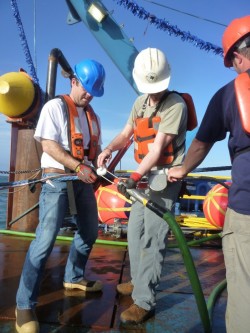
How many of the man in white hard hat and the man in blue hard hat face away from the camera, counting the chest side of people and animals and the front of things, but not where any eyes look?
0

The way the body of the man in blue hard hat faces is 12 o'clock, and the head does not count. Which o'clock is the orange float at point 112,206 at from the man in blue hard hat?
The orange float is roughly at 8 o'clock from the man in blue hard hat.

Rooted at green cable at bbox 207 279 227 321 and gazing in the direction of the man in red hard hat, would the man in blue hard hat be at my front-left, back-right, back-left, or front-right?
front-right

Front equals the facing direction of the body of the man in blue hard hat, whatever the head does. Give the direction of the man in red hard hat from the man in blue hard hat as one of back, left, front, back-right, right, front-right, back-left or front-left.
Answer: front

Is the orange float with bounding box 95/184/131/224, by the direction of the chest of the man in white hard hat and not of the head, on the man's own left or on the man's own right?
on the man's own right

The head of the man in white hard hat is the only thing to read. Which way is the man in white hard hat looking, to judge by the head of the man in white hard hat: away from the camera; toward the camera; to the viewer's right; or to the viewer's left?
toward the camera

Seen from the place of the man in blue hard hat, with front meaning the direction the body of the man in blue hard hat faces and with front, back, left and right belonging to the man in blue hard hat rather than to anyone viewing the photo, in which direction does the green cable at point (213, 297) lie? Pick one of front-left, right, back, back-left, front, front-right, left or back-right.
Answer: front-left

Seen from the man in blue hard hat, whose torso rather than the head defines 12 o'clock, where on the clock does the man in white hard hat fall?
The man in white hard hat is roughly at 11 o'clock from the man in blue hard hat.

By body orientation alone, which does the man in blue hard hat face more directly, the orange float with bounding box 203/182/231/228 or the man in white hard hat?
the man in white hard hat

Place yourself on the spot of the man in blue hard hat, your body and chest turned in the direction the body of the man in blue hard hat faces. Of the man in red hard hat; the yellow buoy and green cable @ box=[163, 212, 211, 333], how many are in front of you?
2

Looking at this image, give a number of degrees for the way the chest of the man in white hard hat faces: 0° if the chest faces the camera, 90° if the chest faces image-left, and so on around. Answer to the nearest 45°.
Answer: approximately 45°

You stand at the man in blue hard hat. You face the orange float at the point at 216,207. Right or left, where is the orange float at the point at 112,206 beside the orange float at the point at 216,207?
left

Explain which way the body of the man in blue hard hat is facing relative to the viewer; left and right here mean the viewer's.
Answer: facing the viewer and to the right of the viewer
